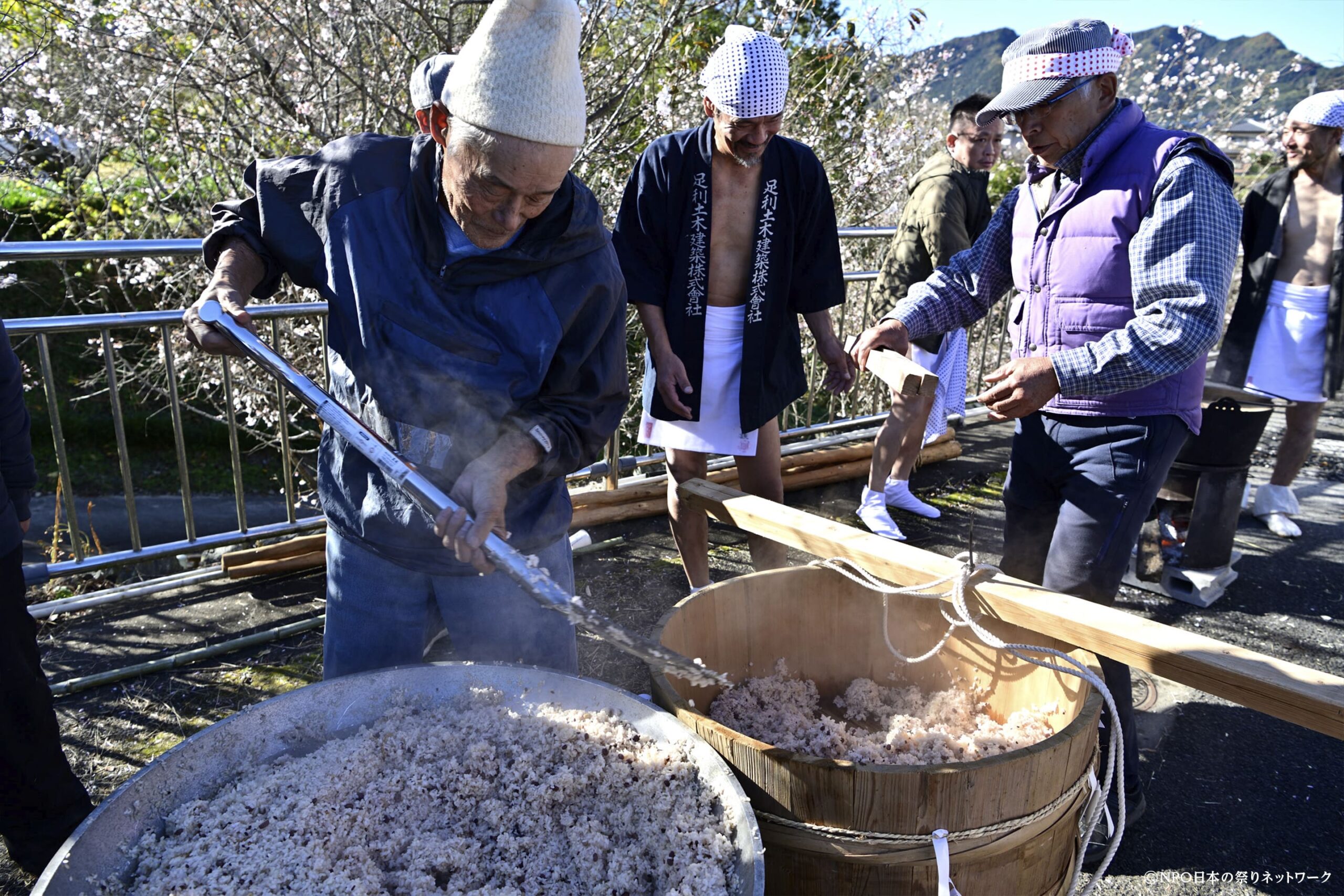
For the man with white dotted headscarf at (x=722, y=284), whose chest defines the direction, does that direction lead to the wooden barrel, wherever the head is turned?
yes

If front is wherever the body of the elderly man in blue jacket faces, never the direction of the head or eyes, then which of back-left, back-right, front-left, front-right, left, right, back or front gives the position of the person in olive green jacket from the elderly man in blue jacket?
back-left

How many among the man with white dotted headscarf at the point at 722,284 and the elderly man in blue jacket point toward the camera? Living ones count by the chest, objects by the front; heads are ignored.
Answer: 2

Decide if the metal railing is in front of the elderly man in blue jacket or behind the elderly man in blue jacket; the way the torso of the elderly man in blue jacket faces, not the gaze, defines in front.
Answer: behind

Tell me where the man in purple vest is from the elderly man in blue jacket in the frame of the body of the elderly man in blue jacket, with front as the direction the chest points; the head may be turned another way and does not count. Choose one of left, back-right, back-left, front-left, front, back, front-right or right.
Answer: left

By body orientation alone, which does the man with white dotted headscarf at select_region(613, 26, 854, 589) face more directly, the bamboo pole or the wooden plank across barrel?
the wooden plank across barrel

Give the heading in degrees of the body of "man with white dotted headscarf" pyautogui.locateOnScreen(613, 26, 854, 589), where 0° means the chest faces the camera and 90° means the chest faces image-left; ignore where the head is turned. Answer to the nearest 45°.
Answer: approximately 0°

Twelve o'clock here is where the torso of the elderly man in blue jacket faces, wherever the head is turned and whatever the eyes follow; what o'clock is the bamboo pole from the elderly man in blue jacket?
The bamboo pole is roughly at 5 o'clock from the elderly man in blue jacket.
